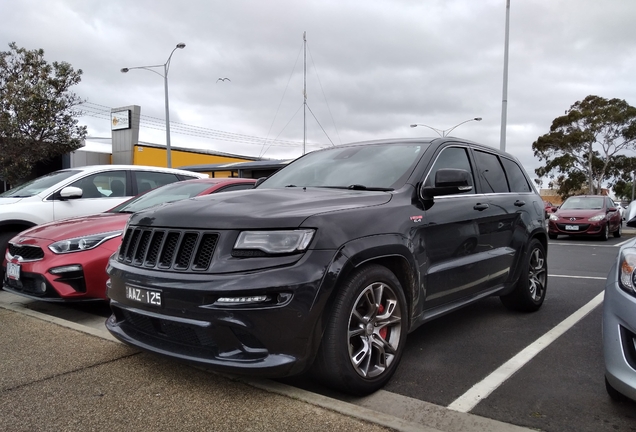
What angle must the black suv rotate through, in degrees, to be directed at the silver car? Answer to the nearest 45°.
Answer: approximately 135° to its left

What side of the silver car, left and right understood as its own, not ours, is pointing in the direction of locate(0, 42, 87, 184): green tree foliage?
right

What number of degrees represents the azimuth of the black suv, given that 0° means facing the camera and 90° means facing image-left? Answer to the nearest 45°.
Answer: approximately 45°

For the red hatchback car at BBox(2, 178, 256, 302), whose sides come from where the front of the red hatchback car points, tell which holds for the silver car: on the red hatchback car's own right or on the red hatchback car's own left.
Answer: on the red hatchback car's own left

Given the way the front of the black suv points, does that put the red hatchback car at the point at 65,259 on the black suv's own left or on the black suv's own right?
on the black suv's own right

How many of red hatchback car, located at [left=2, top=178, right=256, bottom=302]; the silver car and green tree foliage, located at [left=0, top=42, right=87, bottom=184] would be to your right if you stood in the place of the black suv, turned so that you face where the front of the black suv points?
2

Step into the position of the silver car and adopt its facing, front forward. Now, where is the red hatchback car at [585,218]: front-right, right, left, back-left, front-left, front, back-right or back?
back-right

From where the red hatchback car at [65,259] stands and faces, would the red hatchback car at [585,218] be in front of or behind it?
behind

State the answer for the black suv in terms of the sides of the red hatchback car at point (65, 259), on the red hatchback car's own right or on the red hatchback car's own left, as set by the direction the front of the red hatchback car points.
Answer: on the red hatchback car's own left

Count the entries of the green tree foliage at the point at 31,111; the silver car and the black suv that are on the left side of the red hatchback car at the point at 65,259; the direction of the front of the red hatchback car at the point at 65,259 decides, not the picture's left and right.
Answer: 2
